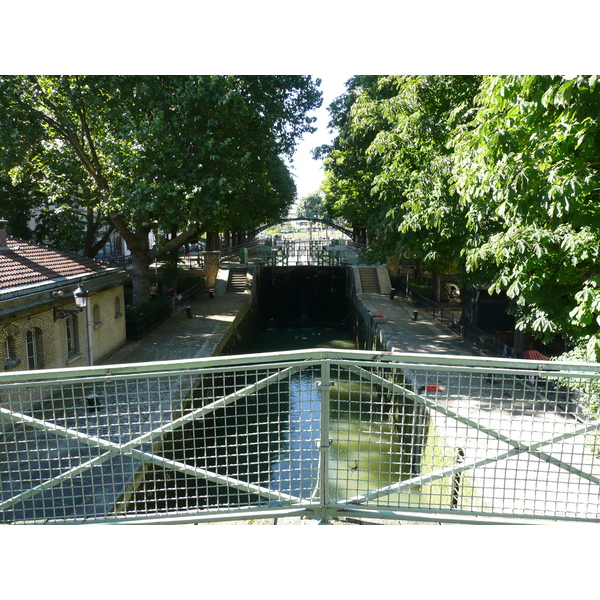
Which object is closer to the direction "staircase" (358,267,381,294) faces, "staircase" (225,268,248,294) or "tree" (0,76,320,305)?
the tree

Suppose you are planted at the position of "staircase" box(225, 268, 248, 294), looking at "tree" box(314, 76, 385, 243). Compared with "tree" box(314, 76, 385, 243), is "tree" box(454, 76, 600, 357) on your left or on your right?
right

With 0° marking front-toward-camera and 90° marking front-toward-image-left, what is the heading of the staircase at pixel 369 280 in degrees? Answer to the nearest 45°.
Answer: approximately 0°

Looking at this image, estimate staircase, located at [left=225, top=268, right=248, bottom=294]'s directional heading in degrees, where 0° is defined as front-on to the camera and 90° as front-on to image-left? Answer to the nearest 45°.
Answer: approximately 0°

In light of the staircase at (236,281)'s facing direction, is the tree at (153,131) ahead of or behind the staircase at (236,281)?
ahead

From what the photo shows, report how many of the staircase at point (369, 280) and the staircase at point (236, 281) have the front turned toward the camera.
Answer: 2

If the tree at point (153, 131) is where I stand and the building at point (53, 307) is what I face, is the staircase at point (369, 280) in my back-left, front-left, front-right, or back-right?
back-left

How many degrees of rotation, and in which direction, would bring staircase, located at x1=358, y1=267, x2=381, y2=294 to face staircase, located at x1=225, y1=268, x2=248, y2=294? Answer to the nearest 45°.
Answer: approximately 90° to its right
